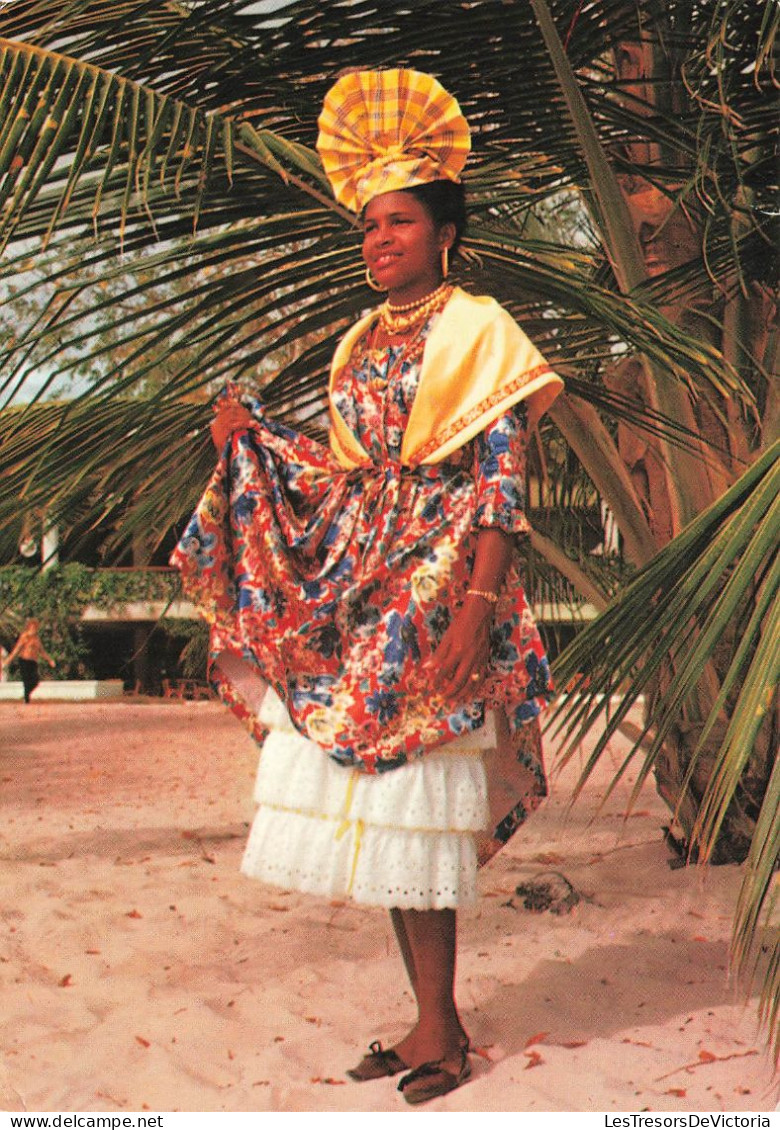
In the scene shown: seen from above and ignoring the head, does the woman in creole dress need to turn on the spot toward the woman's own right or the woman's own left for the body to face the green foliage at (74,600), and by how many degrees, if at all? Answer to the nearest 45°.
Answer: approximately 135° to the woman's own right

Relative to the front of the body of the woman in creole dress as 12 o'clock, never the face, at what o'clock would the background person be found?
The background person is roughly at 4 o'clock from the woman in creole dress.

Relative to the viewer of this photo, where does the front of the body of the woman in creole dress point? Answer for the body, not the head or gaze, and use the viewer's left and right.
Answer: facing the viewer and to the left of the viewer
